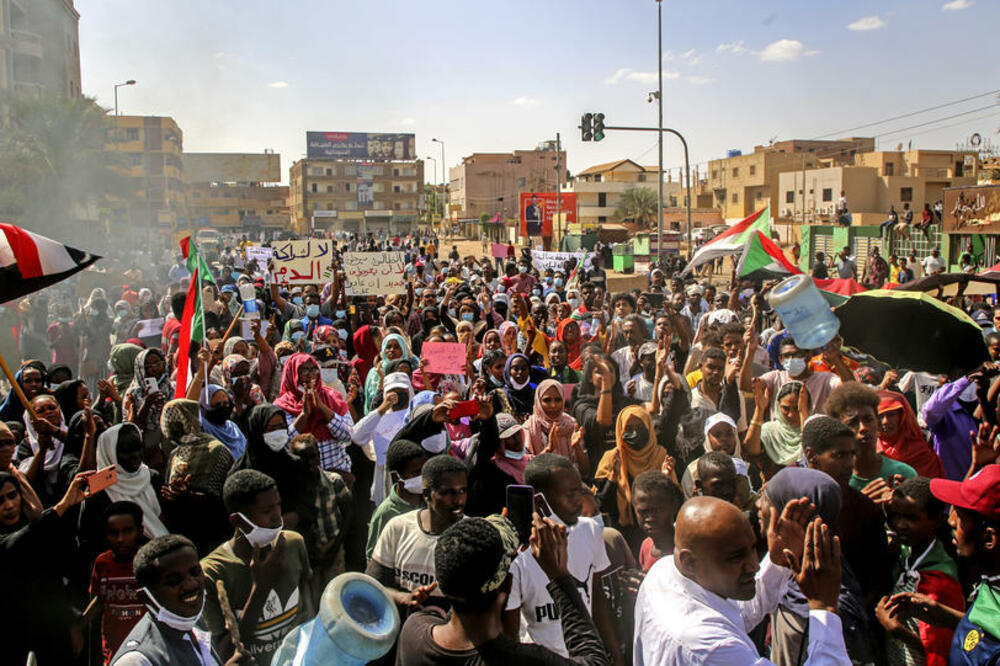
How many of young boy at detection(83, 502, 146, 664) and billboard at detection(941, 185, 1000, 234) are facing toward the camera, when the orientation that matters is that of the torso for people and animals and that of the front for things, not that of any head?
2

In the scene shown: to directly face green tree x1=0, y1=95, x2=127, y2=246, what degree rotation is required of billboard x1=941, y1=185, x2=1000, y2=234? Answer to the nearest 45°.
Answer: approximately 90° to its right

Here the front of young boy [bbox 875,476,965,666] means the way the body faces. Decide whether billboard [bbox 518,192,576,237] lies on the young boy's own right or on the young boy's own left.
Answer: on the young boy's own right

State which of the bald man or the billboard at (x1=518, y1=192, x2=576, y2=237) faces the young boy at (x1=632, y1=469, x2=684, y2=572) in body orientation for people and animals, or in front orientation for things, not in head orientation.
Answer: the billboard
